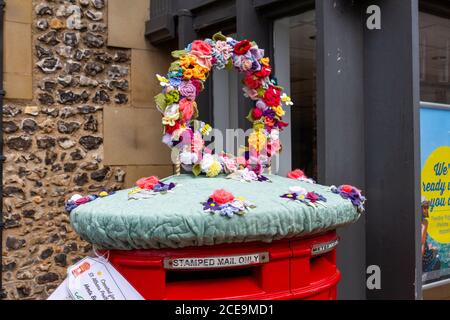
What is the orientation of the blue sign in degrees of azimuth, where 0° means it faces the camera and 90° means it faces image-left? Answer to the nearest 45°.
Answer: approximately 315°

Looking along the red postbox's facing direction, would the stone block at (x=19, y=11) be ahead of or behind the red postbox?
behind

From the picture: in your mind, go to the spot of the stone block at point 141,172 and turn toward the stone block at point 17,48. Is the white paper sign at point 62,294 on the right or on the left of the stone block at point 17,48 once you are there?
left

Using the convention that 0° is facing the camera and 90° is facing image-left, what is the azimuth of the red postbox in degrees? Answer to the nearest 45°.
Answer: approximately 315°

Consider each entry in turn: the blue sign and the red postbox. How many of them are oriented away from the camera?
0

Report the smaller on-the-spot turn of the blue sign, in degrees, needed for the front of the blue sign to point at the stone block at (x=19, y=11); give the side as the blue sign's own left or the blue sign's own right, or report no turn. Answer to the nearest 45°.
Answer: approximately 135° to the blue sign's own right
